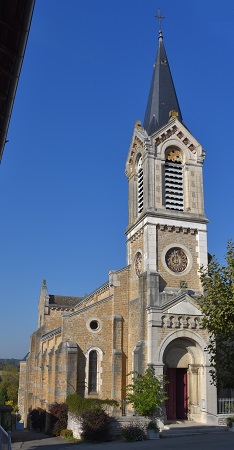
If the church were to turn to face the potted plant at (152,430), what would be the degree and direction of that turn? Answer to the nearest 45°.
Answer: approximately 45° to its right

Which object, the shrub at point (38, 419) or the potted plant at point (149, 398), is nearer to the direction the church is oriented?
the potted plant

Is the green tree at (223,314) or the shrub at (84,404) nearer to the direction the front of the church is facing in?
the green tree

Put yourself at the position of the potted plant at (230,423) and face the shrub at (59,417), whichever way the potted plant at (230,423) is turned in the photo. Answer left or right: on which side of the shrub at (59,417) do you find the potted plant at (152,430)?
left

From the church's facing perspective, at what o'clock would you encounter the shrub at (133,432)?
The shrub is roughly at 2 o'clock from the church.

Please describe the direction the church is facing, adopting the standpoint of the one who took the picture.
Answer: facing the viewer and to the right of the viewer

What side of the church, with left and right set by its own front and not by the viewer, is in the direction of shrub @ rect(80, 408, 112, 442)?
right

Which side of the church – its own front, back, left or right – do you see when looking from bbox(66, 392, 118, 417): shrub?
right
